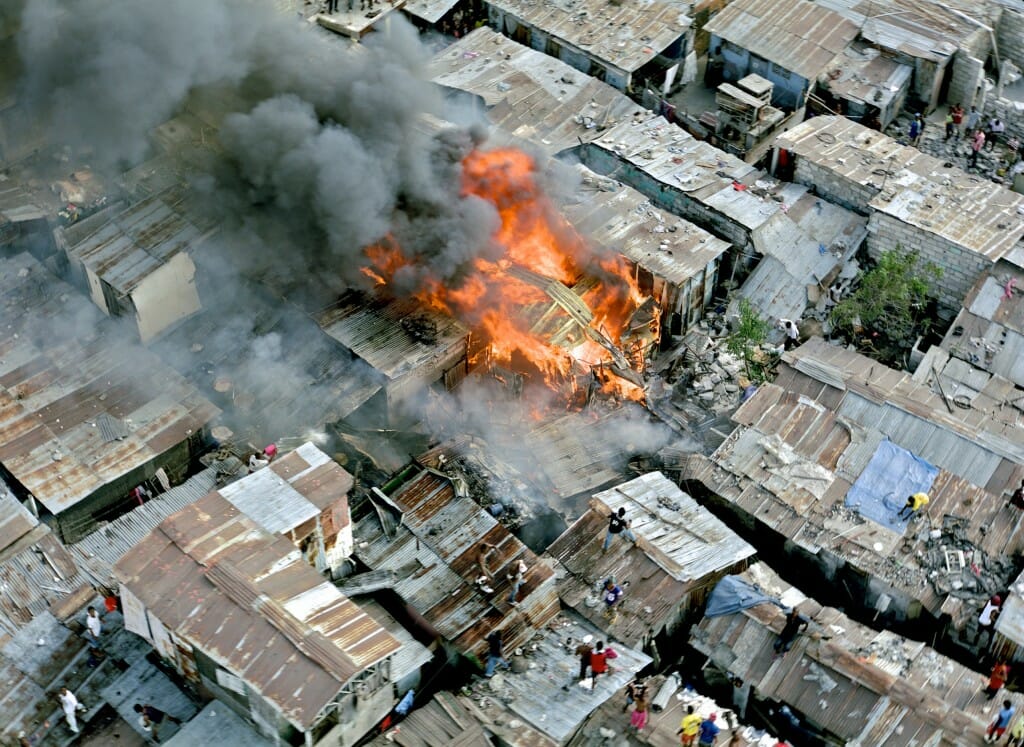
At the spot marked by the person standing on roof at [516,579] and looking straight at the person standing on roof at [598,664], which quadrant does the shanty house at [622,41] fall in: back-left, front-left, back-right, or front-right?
back-left

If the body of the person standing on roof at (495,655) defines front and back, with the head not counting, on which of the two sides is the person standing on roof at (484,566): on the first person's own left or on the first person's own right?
on the first person's own left

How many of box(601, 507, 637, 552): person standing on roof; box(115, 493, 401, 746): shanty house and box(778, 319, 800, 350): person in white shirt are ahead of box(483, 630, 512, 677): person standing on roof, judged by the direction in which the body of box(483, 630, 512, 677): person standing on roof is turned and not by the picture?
2

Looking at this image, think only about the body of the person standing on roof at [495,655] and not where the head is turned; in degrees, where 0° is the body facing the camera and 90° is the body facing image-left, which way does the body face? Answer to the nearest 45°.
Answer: approximately 225°

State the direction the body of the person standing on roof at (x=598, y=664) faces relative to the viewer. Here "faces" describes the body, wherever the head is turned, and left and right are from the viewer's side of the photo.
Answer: facing away from the viewer

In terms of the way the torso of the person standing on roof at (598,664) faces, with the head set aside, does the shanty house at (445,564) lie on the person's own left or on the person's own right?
on the person's own left

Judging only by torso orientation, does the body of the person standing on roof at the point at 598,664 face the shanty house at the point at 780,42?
yes

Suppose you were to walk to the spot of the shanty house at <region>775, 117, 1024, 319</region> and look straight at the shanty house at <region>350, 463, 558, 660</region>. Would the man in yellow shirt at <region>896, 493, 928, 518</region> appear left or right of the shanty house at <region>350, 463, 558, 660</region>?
left
